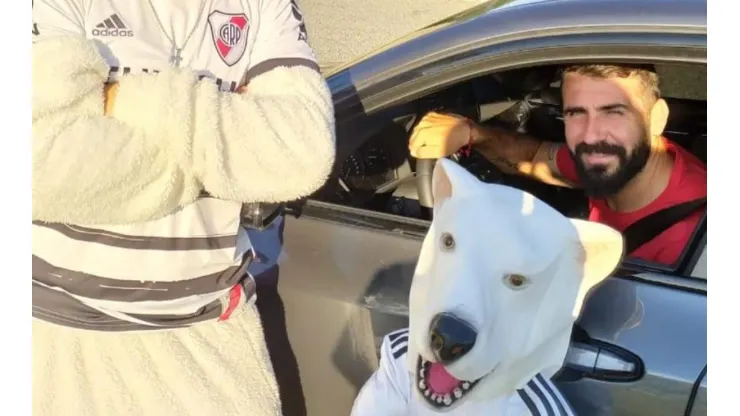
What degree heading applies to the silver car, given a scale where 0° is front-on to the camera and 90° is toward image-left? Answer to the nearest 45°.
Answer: approximately 135°

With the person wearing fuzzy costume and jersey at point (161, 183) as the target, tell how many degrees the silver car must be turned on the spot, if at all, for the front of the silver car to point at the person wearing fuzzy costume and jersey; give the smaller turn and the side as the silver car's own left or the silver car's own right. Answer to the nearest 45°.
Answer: approximately 90° to the silver car's own left

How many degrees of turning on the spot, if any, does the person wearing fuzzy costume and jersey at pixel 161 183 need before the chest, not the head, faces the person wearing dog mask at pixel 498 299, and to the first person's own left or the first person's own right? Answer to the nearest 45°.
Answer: approximately 90° to the first person's own left

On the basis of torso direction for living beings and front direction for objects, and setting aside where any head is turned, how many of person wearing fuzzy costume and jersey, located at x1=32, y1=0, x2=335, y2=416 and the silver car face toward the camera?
1

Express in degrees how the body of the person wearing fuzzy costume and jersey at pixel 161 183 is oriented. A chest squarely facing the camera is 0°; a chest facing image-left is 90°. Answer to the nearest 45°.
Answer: approximately 0°
